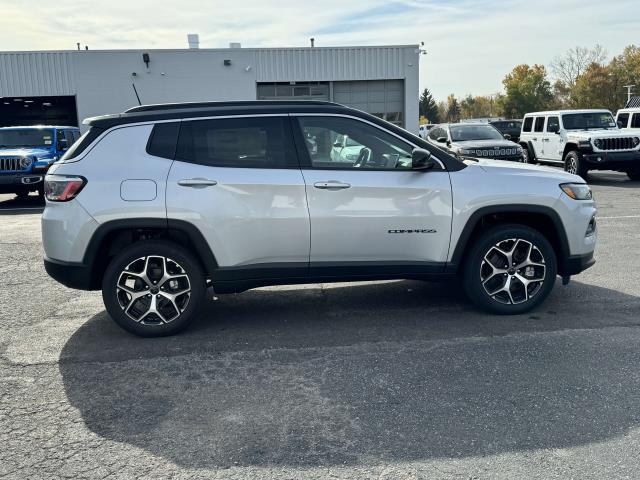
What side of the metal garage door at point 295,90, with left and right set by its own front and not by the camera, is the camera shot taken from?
front

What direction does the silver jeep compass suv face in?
to the viewer's right

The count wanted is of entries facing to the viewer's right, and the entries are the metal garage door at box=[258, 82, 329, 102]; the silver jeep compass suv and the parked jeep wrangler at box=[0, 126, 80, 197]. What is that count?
1

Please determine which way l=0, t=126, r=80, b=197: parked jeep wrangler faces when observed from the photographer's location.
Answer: facing the viewer and to the left of the viewer

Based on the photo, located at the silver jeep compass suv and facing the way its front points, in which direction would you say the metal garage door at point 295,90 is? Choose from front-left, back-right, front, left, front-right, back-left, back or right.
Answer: left

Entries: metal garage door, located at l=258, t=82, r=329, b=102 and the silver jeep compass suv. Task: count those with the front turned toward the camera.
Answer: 1

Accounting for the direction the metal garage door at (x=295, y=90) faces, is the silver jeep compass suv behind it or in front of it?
in front

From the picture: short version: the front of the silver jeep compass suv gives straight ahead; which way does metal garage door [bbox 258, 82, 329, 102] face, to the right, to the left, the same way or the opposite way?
to the right

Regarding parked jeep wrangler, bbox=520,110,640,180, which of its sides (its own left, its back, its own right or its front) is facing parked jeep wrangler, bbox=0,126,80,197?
right
